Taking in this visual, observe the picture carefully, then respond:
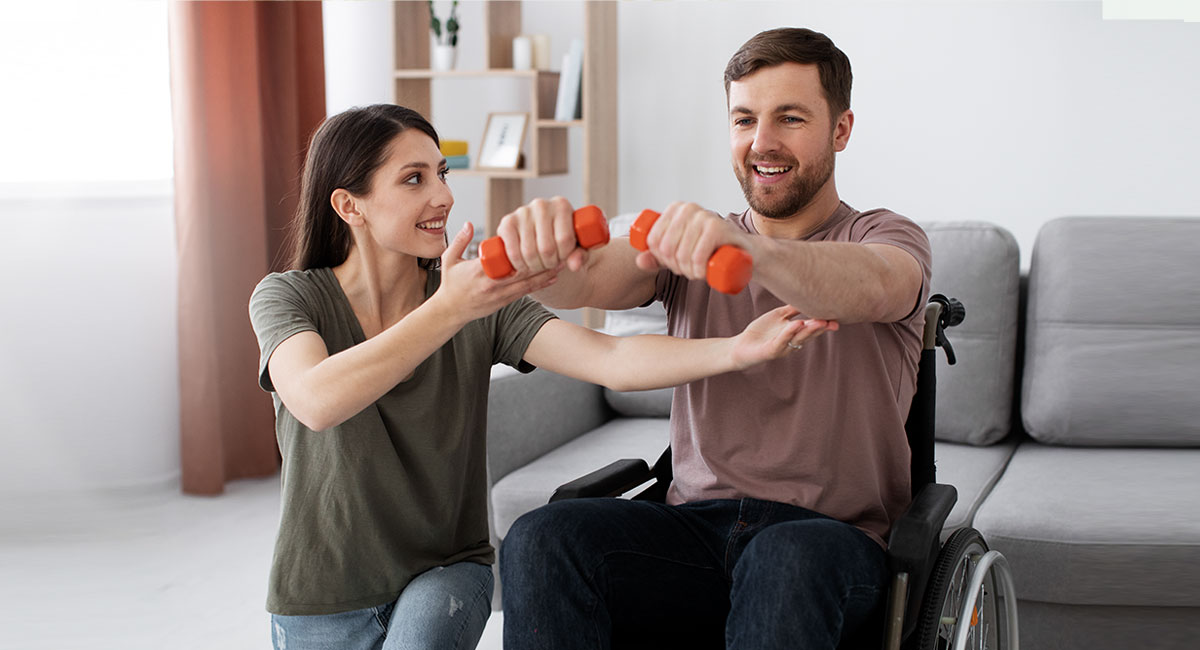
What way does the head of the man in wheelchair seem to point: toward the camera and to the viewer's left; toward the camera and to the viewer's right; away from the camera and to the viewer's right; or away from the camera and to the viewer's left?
toward the camera and to the viewer's left

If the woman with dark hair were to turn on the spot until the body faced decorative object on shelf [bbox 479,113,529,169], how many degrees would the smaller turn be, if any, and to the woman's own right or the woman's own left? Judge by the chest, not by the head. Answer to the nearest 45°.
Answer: approximately 135° to the woman's own left

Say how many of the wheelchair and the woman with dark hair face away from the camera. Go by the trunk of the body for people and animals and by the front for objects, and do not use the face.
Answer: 0

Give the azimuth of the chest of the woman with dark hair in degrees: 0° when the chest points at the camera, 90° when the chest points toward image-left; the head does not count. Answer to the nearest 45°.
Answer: approximately 315°

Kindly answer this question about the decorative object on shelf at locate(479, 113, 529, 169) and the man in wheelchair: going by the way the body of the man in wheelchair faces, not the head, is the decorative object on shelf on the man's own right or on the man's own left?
on the man's own right

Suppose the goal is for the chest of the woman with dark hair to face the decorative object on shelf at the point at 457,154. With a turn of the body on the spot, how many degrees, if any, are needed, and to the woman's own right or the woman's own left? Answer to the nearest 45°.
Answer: approximately 135° to the woman's own left

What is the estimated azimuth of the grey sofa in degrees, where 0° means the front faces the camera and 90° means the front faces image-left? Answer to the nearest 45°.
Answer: approximately 0°

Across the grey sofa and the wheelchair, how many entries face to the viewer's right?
0

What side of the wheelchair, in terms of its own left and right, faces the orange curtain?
right
